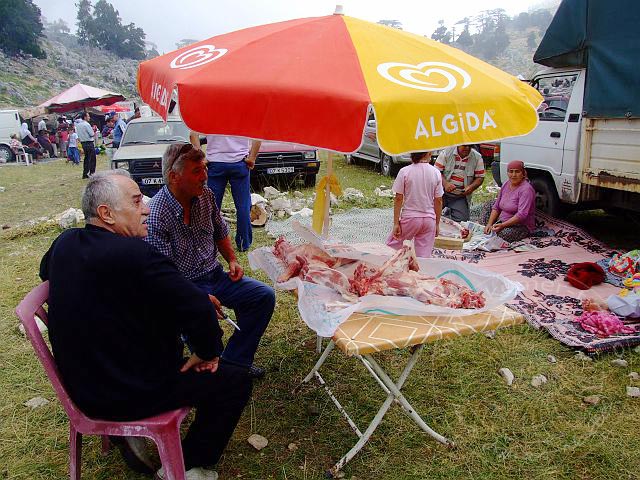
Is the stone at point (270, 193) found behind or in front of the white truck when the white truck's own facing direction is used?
in front

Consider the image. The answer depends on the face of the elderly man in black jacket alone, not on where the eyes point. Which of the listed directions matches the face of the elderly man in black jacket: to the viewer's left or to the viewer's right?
to the viewer's right

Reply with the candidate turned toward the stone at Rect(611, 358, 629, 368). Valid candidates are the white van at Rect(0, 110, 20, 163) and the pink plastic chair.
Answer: the pink plastic chair

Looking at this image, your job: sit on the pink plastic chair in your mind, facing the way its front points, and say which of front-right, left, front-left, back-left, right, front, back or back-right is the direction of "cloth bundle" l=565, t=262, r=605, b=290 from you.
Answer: front

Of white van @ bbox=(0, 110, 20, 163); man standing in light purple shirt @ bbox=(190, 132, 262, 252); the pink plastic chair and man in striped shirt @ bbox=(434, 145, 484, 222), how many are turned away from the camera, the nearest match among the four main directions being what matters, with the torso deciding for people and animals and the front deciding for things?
1

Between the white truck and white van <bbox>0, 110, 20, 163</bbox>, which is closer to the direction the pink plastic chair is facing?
the white truck

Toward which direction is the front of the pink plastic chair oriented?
to the viewer's right

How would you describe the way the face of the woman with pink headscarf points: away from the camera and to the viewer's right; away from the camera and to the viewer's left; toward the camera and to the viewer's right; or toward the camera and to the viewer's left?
toward the camera and to the viewer's left

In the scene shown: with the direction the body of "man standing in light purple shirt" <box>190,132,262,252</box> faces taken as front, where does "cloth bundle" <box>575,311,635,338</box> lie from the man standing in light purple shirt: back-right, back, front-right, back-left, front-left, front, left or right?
back-right

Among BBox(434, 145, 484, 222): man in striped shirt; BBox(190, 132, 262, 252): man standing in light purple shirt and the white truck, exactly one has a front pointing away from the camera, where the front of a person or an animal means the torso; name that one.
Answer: the man standing in light purple shirt

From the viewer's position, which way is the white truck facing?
facing to the left of the viewer

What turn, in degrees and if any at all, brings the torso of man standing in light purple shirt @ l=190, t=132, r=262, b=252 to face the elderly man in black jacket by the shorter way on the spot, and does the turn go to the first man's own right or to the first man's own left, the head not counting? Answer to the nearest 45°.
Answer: approximately 180°

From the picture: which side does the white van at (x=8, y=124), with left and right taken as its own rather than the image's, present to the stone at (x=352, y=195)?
left

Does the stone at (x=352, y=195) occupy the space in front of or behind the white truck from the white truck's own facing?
in front

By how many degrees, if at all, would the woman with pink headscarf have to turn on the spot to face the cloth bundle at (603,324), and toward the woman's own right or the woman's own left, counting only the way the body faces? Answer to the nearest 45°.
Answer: approximately 45° to the woman's own left

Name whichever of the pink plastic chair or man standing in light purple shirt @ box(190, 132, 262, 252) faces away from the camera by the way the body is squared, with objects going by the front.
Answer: the man standing in light purple shirt
